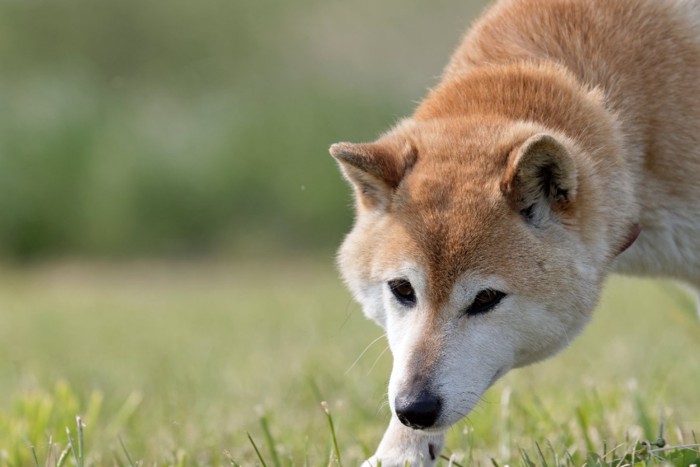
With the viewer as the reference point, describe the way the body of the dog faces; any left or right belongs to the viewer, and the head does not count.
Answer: facing the viewer and to the left of the viewer
